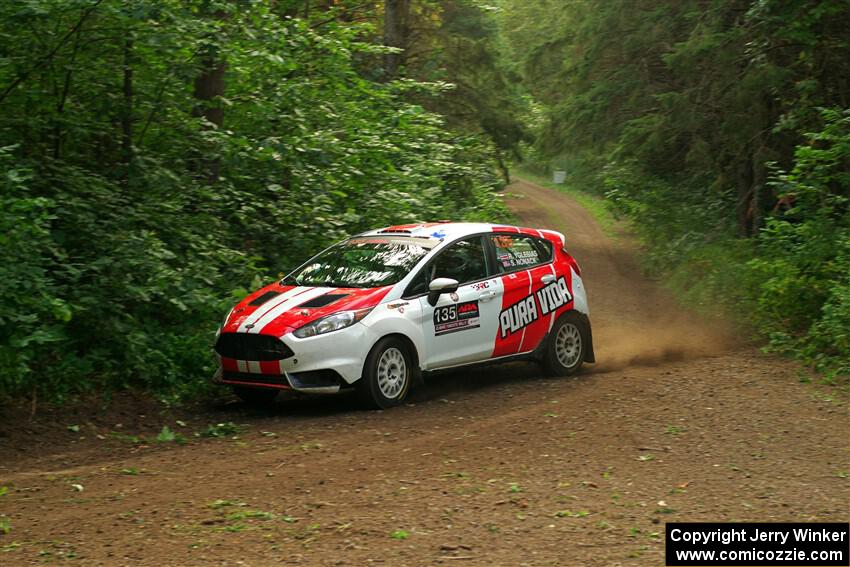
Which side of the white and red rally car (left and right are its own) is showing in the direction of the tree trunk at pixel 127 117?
right

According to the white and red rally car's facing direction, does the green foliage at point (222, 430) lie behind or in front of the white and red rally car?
in front

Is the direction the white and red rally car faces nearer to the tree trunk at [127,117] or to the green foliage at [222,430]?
the green foliage

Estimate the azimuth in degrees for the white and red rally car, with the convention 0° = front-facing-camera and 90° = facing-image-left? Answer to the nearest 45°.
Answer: approximately 45°
